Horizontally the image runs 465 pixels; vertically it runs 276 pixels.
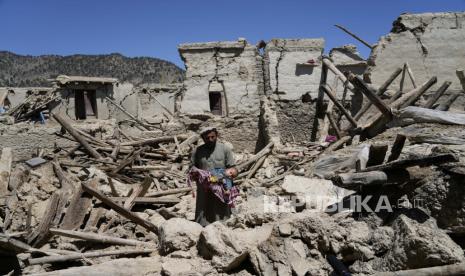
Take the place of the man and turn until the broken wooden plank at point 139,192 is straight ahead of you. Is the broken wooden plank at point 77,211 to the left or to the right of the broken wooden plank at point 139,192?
left

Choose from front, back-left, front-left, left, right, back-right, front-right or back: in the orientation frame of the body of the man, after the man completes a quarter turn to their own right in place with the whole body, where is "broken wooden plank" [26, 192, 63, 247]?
front

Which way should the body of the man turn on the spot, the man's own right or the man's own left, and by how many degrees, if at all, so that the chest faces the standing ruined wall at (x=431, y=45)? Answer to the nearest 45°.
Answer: approximately 135° to the man's own left

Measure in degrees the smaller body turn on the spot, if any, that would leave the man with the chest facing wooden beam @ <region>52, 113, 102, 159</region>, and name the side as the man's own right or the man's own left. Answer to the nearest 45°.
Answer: approximately 135° to the man's own right

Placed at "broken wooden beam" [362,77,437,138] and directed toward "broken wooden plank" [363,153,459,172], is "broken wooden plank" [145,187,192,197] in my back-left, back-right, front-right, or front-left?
front-right

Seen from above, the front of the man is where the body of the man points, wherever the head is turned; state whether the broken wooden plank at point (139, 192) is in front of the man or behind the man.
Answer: behind

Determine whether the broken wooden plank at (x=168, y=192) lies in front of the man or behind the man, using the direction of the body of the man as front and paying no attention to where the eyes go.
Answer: behind

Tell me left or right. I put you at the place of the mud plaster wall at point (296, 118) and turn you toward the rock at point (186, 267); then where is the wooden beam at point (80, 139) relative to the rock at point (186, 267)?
right

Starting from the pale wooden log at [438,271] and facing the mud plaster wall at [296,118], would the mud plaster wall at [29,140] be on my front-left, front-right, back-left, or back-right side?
front-left

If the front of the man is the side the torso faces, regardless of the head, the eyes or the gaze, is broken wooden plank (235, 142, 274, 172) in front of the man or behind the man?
behind

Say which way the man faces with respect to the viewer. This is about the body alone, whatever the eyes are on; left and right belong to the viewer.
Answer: facing the viewer

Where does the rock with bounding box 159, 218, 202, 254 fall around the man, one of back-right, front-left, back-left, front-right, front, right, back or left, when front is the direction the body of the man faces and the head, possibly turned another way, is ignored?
front

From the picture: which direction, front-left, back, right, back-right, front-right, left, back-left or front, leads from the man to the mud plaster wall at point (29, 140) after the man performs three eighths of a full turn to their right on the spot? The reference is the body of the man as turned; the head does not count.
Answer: front

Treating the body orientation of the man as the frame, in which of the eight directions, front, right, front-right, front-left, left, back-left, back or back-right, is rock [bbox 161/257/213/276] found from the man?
front

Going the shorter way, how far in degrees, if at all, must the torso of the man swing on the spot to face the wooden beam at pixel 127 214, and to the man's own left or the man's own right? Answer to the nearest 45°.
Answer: approximately 90° to the man's own right

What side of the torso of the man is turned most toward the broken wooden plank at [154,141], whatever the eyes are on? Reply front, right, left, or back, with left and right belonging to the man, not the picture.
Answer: back
